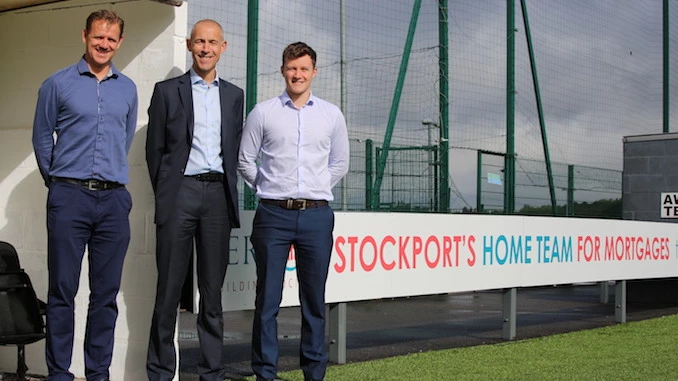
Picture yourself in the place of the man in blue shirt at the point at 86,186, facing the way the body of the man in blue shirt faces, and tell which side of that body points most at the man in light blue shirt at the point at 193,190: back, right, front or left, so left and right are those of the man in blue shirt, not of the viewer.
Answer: left

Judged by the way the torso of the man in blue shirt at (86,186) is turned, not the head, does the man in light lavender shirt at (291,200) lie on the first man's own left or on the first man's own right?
on the first man's own left

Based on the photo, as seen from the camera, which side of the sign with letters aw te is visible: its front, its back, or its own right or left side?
front

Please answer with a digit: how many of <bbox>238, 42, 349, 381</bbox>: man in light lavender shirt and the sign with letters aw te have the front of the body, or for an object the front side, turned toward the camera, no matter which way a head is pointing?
2

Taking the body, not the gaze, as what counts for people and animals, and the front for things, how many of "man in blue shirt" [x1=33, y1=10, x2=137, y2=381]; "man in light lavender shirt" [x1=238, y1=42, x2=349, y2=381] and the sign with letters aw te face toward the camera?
3

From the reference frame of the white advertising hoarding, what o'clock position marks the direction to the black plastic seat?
The black plastic seat is roughly at 3 o'clock from the white advertising hoarding.

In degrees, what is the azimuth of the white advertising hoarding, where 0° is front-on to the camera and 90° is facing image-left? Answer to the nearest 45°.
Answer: approximately 315°

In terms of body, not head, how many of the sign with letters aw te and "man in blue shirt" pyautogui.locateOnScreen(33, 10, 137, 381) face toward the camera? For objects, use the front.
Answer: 2

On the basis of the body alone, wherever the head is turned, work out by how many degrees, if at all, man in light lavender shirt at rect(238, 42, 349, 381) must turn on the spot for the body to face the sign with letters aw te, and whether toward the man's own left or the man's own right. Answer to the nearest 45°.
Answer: approximately 135° to the man's own left

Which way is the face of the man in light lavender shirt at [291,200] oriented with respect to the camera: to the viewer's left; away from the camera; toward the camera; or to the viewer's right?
toward the camera

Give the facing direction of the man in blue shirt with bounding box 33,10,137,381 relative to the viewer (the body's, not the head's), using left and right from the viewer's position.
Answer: facing the viewer

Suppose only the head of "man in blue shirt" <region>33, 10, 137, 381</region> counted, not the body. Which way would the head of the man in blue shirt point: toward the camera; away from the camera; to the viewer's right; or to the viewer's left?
toward the camera
